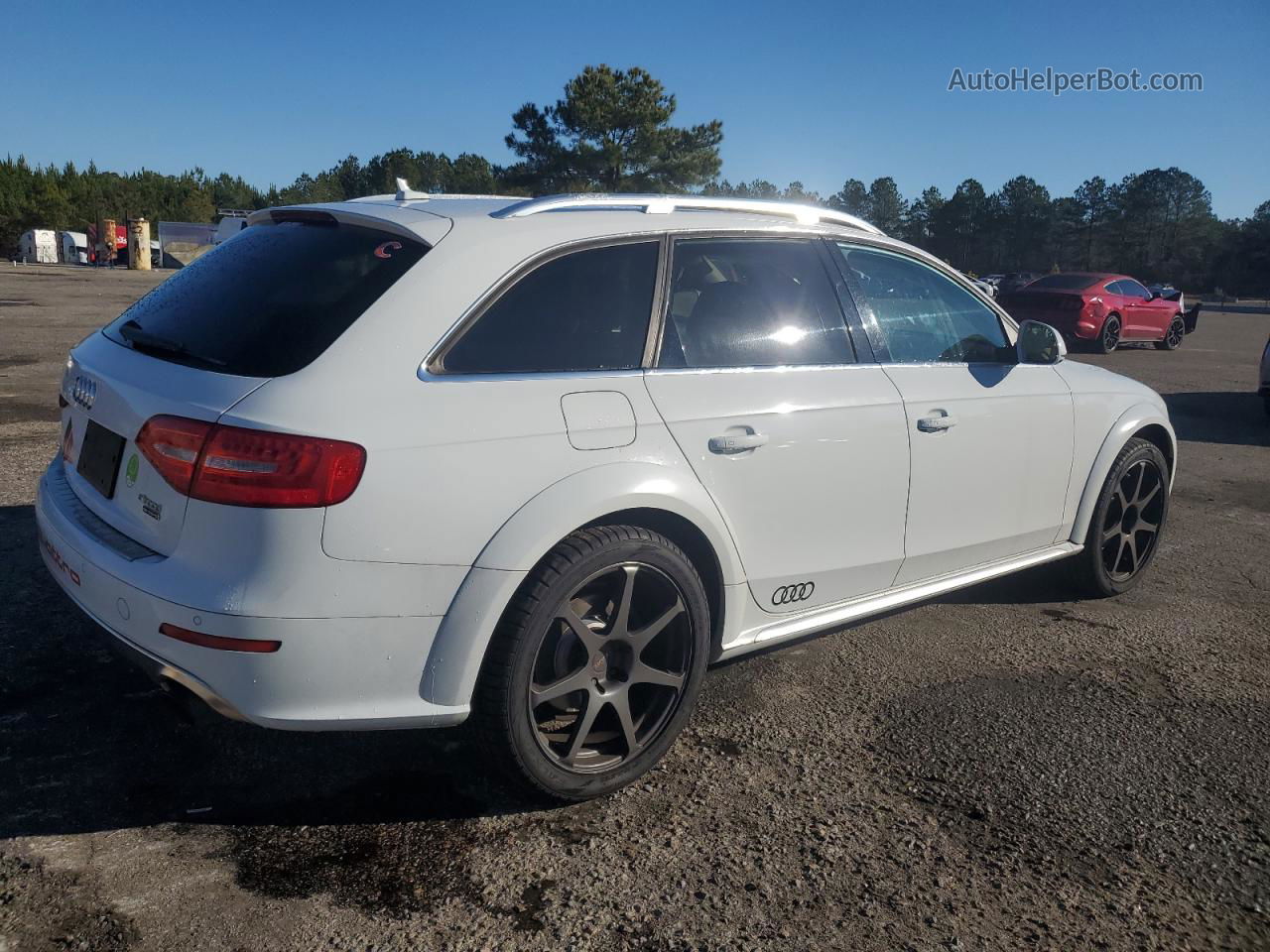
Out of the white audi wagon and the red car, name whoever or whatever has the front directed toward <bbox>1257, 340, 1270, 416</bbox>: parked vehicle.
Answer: the white audi wagon

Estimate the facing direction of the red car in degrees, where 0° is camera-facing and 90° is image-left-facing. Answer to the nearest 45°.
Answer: approximately 225°

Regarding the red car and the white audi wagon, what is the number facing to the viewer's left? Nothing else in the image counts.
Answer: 0

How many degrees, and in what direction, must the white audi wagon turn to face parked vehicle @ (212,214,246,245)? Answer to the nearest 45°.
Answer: approximately 90° to its left

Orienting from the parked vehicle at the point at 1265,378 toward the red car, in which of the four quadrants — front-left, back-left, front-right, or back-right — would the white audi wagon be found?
back-left

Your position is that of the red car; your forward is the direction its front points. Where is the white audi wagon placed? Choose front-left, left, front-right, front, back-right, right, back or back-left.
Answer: back-right

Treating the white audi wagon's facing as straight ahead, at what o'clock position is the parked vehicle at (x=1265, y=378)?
The parked vehicle is roughly at 12 o'clock from the white audi wagon.

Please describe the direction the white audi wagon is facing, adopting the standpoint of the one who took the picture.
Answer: facing away from the viewer and to the right of the viewer

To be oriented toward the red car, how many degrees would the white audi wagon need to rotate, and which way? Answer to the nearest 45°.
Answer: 0° — it already faces it
